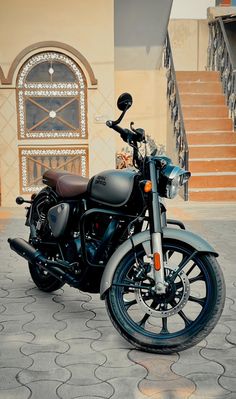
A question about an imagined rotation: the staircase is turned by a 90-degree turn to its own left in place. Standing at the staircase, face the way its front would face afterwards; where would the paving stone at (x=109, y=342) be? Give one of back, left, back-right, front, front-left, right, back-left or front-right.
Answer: right

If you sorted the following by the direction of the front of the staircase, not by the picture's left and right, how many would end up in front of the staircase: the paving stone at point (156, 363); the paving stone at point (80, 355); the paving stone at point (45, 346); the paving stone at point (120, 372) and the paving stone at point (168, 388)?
5

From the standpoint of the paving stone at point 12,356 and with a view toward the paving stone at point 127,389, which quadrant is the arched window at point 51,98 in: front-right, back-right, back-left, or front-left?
back-left

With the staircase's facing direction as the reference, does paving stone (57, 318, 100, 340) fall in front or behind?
in front

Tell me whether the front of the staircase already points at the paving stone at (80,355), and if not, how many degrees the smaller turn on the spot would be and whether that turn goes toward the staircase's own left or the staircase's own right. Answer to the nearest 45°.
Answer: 0° — it already faces it

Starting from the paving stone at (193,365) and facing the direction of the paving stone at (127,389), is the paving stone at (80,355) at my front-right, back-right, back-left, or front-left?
front-right

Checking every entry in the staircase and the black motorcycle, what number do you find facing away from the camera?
0

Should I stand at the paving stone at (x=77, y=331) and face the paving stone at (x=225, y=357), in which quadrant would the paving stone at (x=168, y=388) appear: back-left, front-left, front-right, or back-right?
front-right

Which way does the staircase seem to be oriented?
toward the camera

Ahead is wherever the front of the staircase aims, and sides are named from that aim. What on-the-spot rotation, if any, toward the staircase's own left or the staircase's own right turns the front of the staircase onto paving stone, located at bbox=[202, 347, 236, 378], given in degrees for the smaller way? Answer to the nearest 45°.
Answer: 0° — it already faces it

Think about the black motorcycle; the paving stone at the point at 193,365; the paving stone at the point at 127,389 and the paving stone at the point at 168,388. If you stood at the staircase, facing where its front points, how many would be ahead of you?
4

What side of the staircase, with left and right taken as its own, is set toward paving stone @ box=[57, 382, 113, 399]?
front

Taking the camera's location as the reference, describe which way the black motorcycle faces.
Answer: facing the viewer and to the right of the viewer

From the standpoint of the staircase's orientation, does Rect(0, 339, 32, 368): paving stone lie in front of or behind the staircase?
in front

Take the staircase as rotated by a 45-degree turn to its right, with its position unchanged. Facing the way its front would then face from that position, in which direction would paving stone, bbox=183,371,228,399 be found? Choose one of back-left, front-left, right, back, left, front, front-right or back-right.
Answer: front-left
